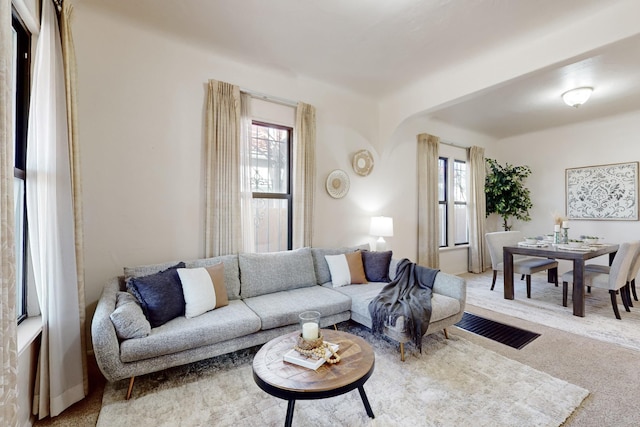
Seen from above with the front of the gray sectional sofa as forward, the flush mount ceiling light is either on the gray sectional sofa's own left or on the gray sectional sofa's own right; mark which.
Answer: on the gray sectional sofa's own left

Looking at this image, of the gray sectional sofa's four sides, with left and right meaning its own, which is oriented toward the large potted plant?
left

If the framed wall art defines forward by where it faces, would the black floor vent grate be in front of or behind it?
in front

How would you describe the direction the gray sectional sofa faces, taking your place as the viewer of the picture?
facing the viewer and to the right of the viewer

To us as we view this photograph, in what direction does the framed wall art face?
facing the viewer and to the left of the viewer

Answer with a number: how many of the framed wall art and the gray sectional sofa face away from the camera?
0

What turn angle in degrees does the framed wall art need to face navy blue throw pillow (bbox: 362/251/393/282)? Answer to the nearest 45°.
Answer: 0° — it already faces it

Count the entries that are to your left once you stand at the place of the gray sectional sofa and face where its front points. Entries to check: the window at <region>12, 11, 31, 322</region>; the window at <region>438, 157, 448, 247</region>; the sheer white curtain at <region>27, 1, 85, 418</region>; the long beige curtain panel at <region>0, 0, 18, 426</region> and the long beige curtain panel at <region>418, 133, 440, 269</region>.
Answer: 2
